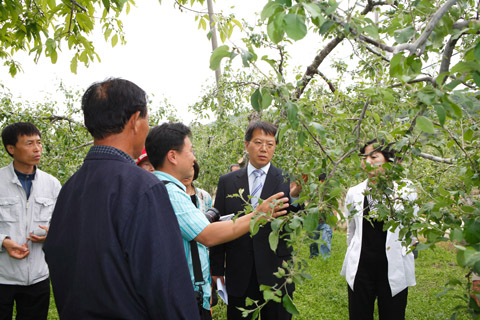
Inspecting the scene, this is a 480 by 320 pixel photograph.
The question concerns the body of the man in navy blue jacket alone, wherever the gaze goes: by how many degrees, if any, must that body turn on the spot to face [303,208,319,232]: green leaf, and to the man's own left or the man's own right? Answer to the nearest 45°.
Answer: approximately 45° to the man's own right

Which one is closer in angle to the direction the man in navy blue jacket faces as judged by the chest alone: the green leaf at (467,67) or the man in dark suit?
the man in dark suit

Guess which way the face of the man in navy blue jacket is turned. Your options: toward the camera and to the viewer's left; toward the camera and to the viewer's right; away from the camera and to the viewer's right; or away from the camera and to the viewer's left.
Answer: away from the camera and to the viewer's right

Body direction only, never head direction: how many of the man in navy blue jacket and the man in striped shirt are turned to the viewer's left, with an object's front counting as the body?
0

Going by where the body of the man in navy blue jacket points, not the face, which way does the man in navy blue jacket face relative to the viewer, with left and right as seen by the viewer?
facing away from the viewer and to the right of the viewer

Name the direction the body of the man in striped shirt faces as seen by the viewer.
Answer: to the viewer's right

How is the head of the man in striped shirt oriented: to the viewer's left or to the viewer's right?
to the viewer's right

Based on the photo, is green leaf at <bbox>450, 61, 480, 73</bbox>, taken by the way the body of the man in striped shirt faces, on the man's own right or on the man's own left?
on the man's own right
